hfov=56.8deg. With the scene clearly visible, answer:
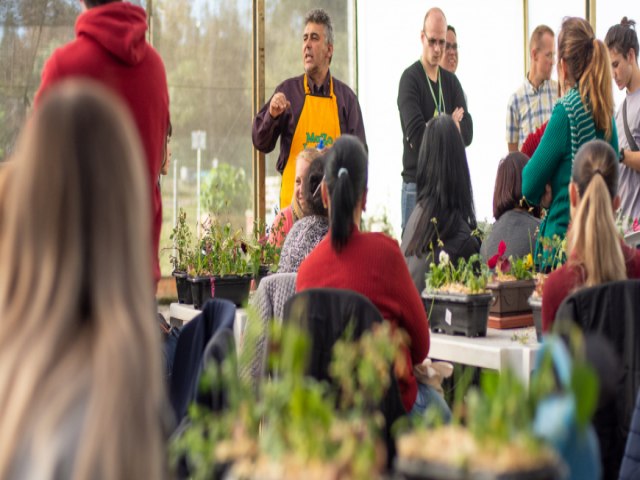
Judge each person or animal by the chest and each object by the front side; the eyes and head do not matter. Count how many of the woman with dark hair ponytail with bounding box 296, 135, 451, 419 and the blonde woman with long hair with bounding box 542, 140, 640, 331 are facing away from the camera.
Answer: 2

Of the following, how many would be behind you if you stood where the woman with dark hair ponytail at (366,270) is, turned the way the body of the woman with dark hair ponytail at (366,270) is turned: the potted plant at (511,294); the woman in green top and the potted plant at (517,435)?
1

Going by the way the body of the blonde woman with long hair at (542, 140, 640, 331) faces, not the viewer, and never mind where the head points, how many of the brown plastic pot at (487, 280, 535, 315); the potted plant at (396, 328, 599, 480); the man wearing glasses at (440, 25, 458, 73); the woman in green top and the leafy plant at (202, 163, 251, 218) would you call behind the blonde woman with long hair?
1

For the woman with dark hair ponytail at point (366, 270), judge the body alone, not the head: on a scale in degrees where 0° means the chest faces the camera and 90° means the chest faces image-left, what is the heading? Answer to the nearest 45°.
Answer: approximately 180°

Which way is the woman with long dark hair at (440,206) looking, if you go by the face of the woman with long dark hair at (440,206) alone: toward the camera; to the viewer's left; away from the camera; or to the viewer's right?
away from the camera

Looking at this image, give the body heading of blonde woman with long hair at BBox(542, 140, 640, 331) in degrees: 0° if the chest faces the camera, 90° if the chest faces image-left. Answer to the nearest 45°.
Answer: approximately 180°

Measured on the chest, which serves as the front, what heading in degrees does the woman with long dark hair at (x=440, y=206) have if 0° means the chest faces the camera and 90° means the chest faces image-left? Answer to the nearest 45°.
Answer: approximately 180°

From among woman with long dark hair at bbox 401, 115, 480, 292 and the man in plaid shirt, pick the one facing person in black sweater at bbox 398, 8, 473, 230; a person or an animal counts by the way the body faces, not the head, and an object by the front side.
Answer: the woman with long dark hair

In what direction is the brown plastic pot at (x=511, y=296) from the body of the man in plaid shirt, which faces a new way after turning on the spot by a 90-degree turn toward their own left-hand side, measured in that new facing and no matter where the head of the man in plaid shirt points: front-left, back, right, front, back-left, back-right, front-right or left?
back-right

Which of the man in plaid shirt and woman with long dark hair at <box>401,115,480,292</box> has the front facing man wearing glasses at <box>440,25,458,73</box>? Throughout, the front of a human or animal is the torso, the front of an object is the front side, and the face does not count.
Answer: the woman with long dark hair

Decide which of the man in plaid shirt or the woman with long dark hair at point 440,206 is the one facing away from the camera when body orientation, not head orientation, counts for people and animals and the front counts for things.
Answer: the woman with long dark hair

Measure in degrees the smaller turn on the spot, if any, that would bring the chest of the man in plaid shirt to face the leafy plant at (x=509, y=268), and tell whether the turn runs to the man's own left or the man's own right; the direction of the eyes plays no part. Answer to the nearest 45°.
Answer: approximately 45° to the man's own right

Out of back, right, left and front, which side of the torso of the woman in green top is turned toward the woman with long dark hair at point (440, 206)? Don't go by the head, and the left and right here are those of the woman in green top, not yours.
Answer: left

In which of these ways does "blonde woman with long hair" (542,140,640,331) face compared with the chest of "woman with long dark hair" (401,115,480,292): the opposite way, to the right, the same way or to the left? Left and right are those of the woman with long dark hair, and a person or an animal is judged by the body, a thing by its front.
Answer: the same way

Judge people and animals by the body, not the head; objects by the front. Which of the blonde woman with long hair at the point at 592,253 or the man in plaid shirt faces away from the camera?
the blonde woman with long hair

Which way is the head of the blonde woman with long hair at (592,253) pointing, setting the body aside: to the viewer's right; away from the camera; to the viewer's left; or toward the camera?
away from the camera
